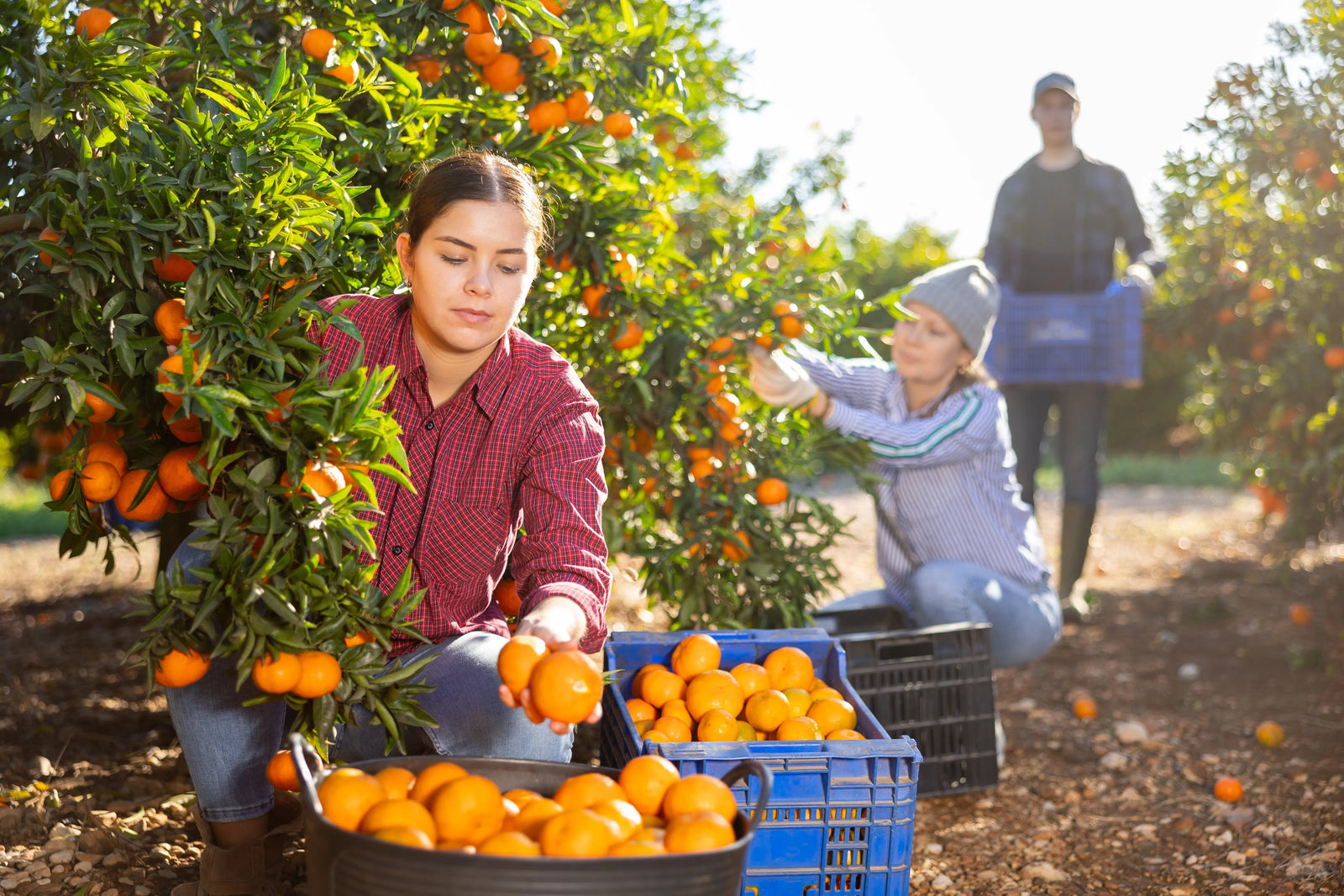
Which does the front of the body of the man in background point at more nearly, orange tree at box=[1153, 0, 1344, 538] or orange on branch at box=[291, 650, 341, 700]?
the orange on branch

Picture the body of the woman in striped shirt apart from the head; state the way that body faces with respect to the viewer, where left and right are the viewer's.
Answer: facing the viewer and to the left of the viewer

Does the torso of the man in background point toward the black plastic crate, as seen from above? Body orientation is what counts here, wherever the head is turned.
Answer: yes

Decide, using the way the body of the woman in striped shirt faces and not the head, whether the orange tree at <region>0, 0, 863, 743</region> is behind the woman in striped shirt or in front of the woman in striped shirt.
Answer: in front

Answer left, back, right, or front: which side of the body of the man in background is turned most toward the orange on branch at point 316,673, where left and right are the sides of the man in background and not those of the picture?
front

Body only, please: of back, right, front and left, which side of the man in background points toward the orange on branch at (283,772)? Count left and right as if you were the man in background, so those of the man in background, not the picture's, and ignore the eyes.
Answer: front

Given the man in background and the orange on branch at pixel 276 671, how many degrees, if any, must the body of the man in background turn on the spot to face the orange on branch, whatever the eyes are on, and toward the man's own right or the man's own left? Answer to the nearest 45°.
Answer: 0° — they already face it

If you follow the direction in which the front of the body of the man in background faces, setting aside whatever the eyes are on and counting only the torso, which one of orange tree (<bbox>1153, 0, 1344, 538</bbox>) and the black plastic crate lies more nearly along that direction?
the black plastic crate

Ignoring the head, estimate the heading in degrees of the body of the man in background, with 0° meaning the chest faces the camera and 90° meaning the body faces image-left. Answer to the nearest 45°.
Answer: approximately 0°

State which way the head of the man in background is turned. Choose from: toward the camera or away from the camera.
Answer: toward the camera

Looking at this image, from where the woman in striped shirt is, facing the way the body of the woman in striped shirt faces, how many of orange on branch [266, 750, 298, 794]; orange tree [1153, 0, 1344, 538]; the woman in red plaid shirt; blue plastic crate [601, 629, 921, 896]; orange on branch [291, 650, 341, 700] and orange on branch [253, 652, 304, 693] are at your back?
1

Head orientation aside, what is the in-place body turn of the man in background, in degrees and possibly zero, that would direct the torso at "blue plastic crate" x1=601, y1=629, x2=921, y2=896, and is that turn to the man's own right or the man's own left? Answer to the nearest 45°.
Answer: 0° — they already face it

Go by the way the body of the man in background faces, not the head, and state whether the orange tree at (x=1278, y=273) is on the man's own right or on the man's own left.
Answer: on the man's own left

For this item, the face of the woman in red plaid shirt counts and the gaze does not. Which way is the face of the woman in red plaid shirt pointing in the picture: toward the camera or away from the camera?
toward the camera

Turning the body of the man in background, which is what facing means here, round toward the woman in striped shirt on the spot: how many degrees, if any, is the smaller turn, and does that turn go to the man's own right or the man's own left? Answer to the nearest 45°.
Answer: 0° — they already face them
